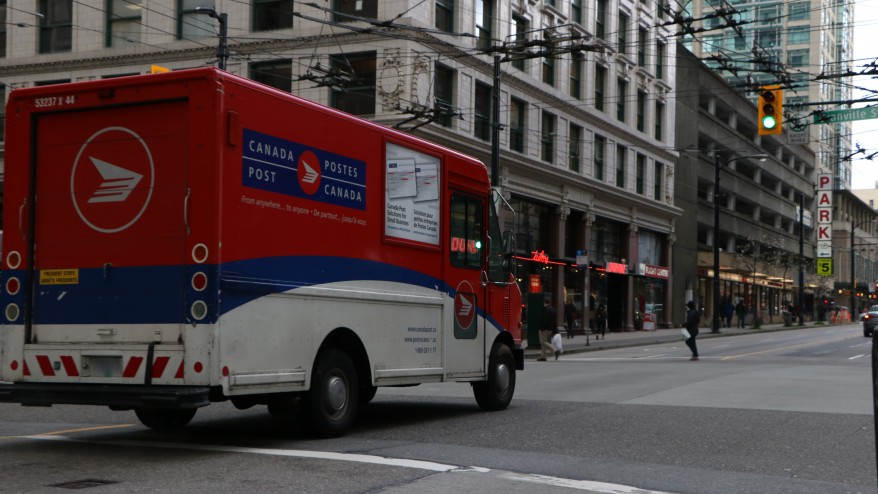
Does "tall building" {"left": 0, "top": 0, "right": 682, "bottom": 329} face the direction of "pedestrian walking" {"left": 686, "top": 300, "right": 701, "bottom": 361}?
yes

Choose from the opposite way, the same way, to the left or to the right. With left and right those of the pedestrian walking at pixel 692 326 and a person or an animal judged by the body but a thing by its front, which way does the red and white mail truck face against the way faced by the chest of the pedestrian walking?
to the right

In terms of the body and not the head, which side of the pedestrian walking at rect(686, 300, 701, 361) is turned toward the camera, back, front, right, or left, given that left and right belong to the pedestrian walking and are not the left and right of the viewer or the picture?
left

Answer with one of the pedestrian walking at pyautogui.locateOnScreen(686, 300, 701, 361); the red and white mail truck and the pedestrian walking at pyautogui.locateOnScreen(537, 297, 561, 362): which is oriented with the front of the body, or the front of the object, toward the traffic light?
the red and white mail truck

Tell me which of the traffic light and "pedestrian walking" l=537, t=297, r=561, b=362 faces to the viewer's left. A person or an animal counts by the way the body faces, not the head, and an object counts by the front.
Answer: the pedestrian walking

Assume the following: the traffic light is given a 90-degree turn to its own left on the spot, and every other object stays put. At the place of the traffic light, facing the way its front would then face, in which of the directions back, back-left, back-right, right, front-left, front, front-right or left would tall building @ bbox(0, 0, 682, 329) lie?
back-left

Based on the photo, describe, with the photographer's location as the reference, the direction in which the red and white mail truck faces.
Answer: facing away from the viewer and to the right of the viewer

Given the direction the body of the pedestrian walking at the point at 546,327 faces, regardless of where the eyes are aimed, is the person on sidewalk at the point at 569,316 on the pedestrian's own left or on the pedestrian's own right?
on the pedestrian's own right

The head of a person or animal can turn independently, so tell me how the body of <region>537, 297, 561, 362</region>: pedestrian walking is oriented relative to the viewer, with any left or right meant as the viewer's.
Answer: facing to the left of the viewer
